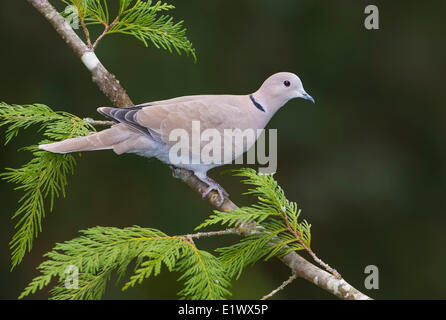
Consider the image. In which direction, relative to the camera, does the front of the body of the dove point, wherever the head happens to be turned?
to the viewer's right

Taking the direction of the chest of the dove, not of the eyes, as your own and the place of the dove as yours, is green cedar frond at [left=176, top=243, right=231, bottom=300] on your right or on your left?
on your right

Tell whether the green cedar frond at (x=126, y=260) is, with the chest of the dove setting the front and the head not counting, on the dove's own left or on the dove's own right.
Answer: on the dove's own right
